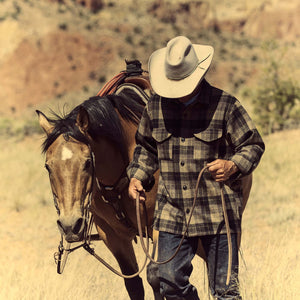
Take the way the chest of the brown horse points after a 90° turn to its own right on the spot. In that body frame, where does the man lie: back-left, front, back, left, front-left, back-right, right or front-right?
back

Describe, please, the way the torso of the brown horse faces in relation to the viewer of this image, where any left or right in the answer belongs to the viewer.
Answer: facing the viewer and to the left of the viewer

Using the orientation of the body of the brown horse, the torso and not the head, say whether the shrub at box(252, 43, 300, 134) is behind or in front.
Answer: behind

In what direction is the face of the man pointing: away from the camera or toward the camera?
toward the camera
